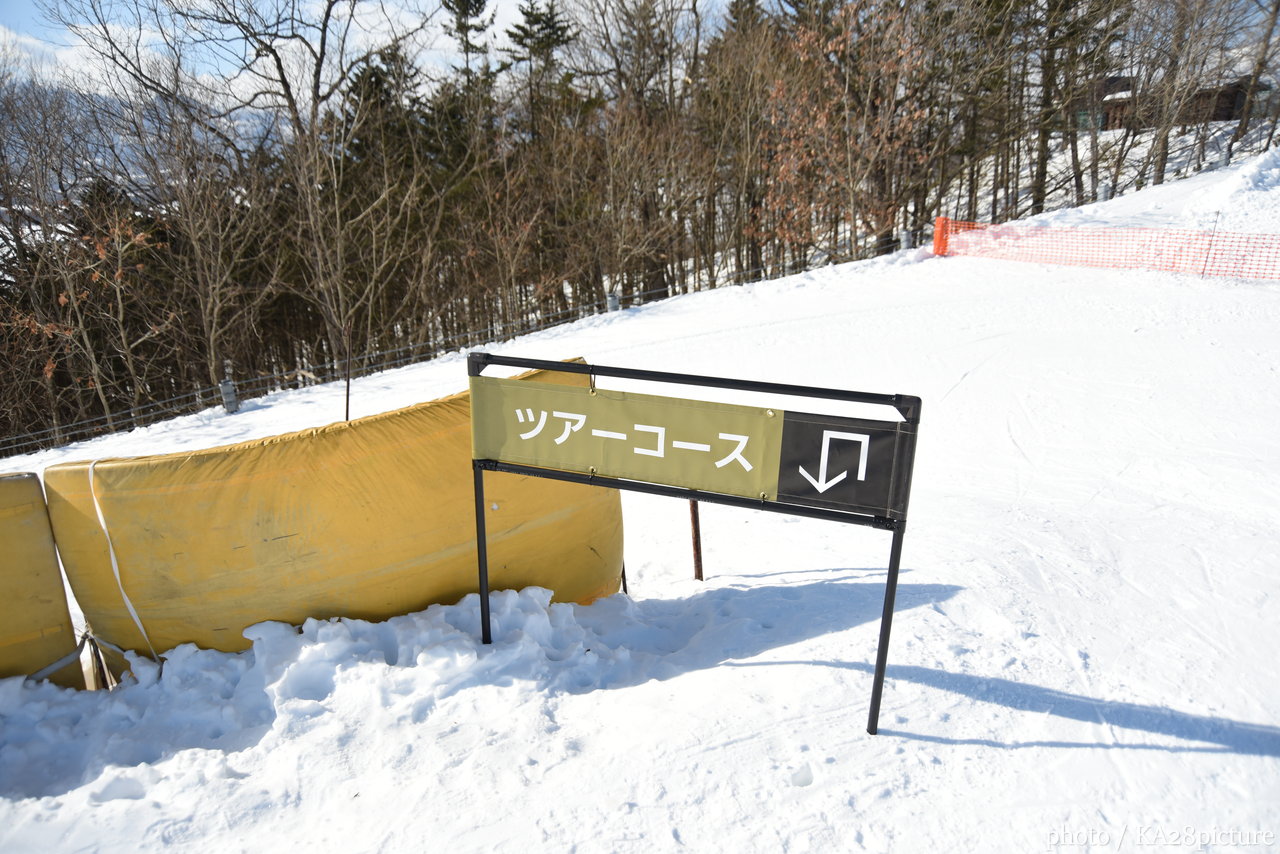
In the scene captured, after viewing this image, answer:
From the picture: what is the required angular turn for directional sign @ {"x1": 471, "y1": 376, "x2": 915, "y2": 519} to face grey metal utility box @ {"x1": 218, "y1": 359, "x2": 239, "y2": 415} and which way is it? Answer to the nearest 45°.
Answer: approximately 135° to its right

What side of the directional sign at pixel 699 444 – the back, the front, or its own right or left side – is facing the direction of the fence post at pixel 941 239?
back

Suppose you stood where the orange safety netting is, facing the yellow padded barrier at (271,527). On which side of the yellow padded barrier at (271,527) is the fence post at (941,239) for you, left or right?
right

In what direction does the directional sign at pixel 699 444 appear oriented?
toward the camera

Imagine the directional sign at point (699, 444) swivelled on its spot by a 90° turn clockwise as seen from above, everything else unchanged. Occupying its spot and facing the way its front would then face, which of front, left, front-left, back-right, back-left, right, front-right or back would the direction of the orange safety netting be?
back-right

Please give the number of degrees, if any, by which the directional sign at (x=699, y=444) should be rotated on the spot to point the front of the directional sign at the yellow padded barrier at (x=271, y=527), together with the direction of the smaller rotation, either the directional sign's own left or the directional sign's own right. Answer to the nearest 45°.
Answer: approximately 90° to the directional sign's own right

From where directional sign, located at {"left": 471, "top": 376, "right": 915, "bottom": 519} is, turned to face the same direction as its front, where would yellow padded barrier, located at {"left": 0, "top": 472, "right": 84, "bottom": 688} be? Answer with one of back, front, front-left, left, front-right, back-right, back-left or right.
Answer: right
